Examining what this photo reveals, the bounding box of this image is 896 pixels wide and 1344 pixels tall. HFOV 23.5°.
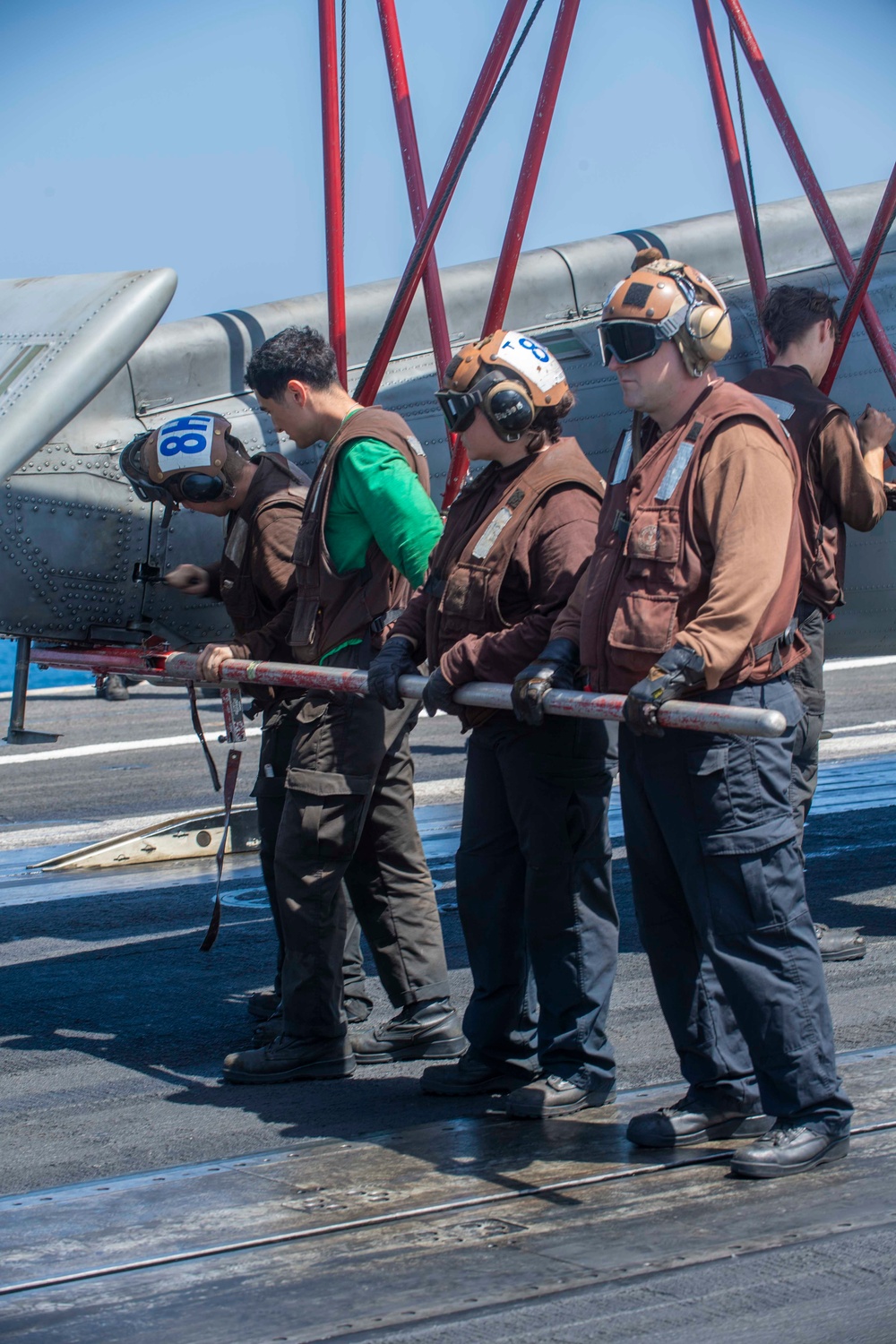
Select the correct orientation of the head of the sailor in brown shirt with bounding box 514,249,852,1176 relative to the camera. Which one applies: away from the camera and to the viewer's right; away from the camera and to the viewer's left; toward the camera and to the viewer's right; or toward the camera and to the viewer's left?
toward the camera and to the viewer's left

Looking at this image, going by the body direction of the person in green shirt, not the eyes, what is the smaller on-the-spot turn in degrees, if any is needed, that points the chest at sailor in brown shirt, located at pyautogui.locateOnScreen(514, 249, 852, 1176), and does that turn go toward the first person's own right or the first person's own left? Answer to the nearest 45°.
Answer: approximately 135° to the first person's own left

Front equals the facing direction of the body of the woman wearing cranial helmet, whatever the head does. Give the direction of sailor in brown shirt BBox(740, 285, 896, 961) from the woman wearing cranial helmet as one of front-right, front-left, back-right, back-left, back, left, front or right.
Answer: back

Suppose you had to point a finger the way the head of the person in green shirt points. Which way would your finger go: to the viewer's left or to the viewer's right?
to the viewer's left

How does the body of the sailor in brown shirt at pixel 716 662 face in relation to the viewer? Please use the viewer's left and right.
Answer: facing the viewer and to the left of the viewer

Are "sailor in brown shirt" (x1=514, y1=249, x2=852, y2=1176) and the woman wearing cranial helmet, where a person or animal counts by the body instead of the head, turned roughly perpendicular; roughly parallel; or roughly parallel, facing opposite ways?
roughly parallel

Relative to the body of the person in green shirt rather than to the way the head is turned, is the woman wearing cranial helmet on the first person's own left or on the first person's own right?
on the first person's own left

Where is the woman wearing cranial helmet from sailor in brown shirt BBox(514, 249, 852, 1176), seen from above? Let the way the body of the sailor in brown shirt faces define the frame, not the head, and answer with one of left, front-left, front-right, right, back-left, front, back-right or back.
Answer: right

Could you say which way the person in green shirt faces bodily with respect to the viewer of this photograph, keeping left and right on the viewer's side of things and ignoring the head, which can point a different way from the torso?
facing to the left of the viewer

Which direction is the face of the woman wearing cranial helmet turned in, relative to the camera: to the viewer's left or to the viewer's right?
to the viewer's left

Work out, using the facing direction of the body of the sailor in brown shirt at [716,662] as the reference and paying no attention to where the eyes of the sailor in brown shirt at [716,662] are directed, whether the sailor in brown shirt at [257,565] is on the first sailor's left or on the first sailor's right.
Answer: on the first sailor's right

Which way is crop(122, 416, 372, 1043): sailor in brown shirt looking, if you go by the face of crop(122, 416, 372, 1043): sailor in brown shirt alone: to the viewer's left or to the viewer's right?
to the viewer's left
